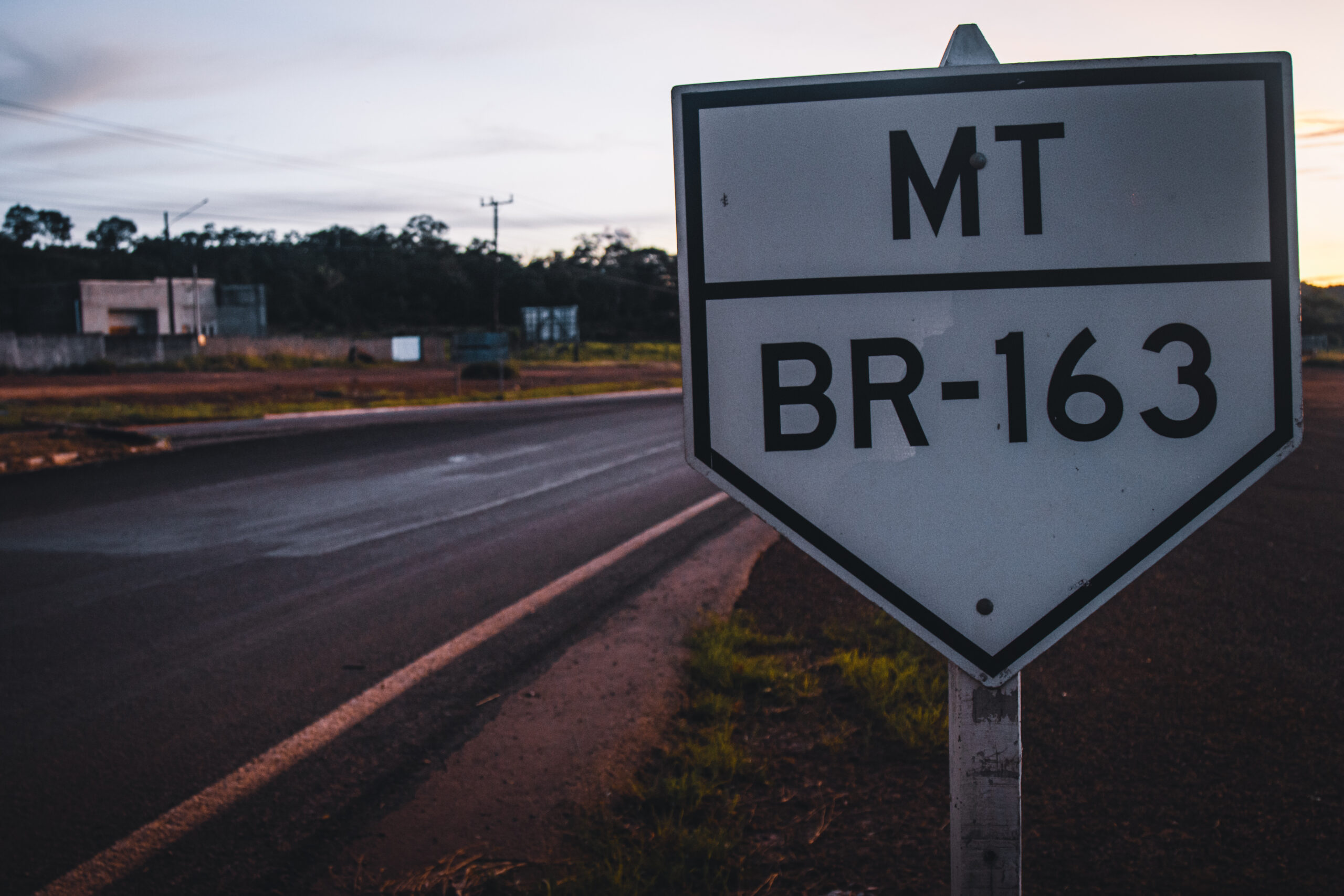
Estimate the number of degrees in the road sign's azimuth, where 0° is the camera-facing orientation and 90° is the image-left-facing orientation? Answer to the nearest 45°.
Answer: approximately 0°
